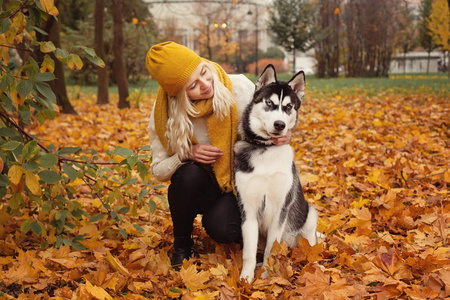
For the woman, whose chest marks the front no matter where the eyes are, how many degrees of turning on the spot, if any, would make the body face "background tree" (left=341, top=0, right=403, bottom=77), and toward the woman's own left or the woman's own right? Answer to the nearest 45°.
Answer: approximately 180°

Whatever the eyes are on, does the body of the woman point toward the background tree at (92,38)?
no

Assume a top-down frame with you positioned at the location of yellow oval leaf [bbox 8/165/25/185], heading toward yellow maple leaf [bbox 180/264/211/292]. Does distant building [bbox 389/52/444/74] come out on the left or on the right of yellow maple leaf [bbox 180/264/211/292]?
left

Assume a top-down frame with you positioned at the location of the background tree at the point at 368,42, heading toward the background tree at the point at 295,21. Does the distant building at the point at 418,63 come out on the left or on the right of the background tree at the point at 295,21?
right

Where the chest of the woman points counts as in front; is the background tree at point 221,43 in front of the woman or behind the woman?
behind

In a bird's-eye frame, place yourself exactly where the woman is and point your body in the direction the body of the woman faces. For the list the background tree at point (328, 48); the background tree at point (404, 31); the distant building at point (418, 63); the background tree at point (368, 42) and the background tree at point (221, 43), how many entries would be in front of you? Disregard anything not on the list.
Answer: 0

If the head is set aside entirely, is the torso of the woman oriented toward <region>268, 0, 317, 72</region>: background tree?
no

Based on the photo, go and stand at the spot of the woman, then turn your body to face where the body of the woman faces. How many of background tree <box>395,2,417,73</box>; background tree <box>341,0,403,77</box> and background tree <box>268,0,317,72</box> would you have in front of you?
0

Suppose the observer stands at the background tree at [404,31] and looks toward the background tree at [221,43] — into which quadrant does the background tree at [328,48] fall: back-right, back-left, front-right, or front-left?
front-left

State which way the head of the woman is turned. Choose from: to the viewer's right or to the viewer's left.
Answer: to the viewer's right

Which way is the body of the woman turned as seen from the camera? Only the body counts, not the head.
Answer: toward the camera
